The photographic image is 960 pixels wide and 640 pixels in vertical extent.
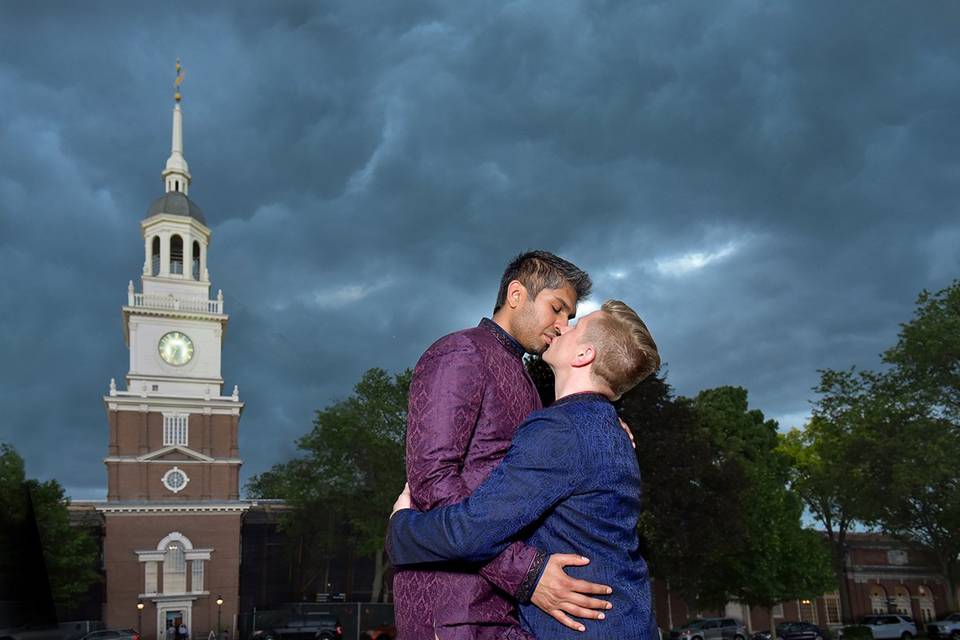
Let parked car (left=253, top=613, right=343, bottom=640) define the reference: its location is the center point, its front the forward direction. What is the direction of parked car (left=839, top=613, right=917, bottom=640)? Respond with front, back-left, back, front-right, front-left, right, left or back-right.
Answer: back

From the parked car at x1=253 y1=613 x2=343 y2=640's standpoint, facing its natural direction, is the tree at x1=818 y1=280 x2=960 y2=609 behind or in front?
behind
